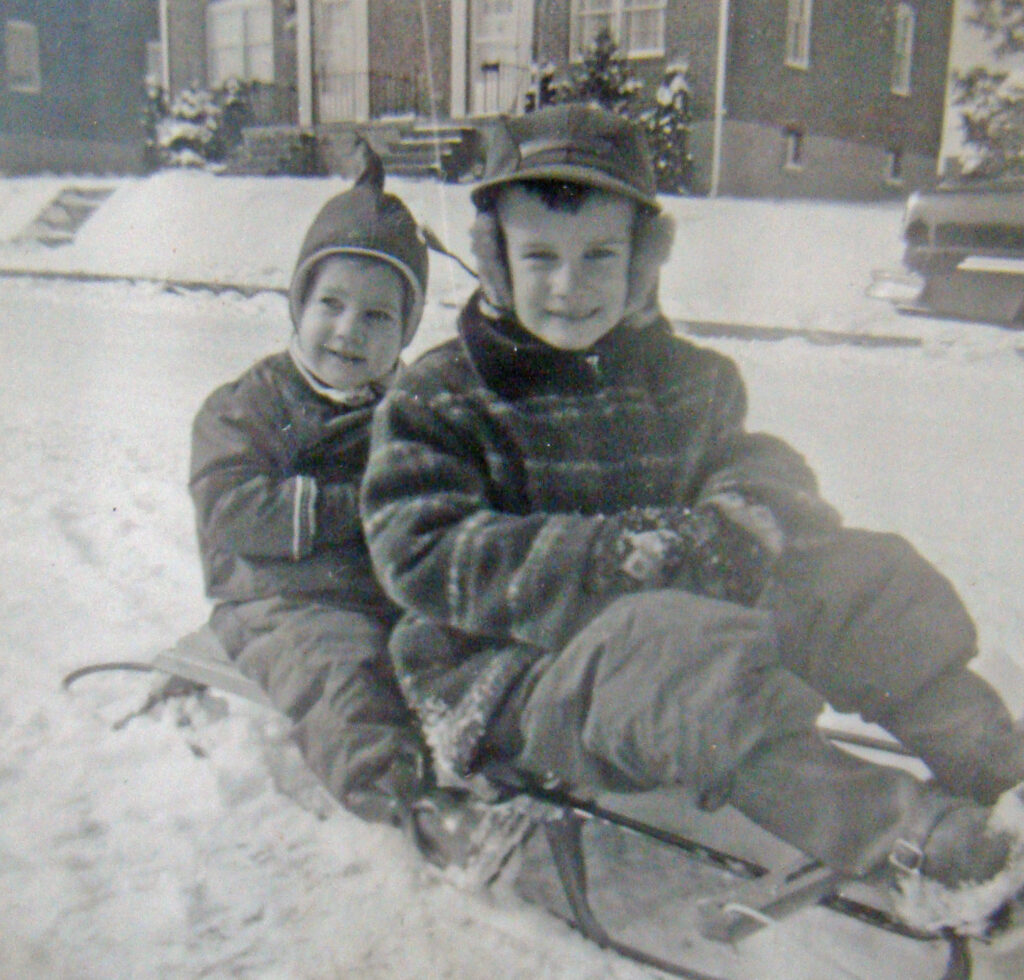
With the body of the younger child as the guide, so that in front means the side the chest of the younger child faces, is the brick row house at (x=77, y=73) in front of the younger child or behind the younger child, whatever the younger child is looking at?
behind

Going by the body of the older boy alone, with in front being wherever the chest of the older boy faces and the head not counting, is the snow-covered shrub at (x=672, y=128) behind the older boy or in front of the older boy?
behind

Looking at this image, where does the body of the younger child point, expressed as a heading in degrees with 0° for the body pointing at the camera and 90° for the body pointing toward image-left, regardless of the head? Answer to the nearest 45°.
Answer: approximately 315°

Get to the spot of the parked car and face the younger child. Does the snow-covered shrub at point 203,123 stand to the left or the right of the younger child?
right

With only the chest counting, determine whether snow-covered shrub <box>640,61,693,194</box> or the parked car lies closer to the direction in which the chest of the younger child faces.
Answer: the parked car

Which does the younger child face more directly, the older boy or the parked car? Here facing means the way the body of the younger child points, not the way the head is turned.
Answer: the older boy

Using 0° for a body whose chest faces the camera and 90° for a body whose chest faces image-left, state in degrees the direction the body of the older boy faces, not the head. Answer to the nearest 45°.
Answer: approximately 315°

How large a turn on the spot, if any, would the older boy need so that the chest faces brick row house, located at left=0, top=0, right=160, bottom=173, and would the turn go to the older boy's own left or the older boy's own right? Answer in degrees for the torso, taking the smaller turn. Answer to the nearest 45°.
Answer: approximately 180°

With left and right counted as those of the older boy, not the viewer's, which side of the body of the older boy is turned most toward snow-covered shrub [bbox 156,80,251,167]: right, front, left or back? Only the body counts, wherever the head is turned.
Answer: back
